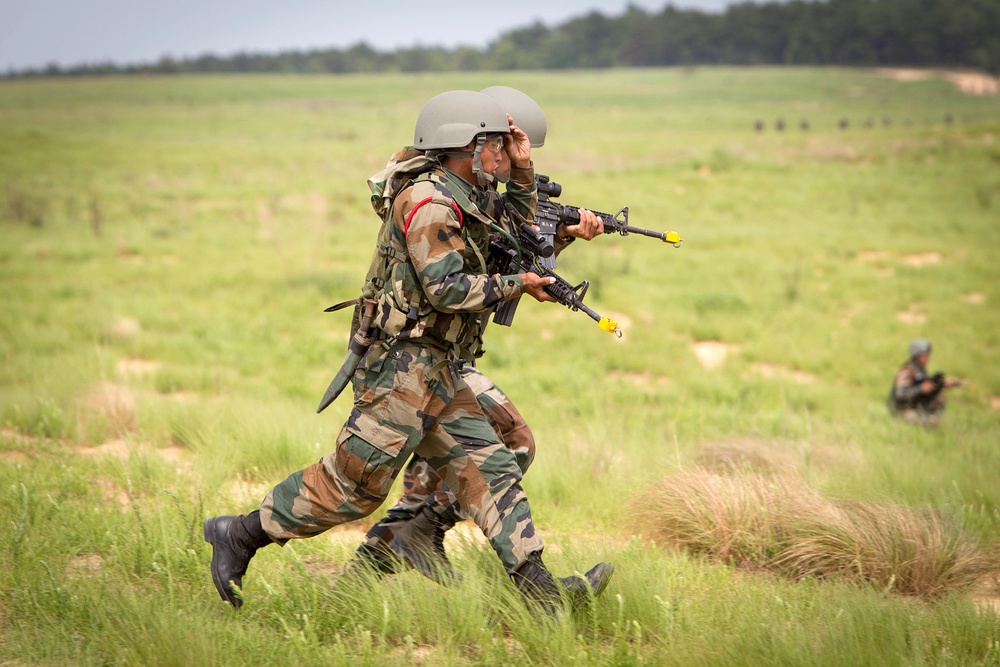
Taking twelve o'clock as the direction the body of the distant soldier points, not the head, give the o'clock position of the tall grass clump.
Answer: The tall grass clump is roughly at 3 o'clock from the distant soldier.

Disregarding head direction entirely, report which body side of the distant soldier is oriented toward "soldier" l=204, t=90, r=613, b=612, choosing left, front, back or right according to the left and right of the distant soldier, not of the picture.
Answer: right

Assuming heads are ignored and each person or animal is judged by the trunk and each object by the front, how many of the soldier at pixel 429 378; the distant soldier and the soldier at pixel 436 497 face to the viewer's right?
3

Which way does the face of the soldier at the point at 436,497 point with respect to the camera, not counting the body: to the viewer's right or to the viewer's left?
to the viewer's right

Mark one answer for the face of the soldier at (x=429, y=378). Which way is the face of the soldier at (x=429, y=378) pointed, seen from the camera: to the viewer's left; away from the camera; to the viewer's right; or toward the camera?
to the viewer's right

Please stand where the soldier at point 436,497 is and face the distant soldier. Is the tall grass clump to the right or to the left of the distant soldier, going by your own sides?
right

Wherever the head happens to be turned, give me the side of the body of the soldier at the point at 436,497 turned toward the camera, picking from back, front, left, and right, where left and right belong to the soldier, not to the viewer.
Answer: right

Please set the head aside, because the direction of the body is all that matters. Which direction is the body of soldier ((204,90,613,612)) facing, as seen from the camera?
to the viewer's right

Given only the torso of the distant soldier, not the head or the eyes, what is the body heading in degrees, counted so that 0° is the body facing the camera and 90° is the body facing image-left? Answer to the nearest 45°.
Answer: approximately 270°

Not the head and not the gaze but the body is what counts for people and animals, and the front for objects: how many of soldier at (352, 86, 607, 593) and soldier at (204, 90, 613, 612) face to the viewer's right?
2
